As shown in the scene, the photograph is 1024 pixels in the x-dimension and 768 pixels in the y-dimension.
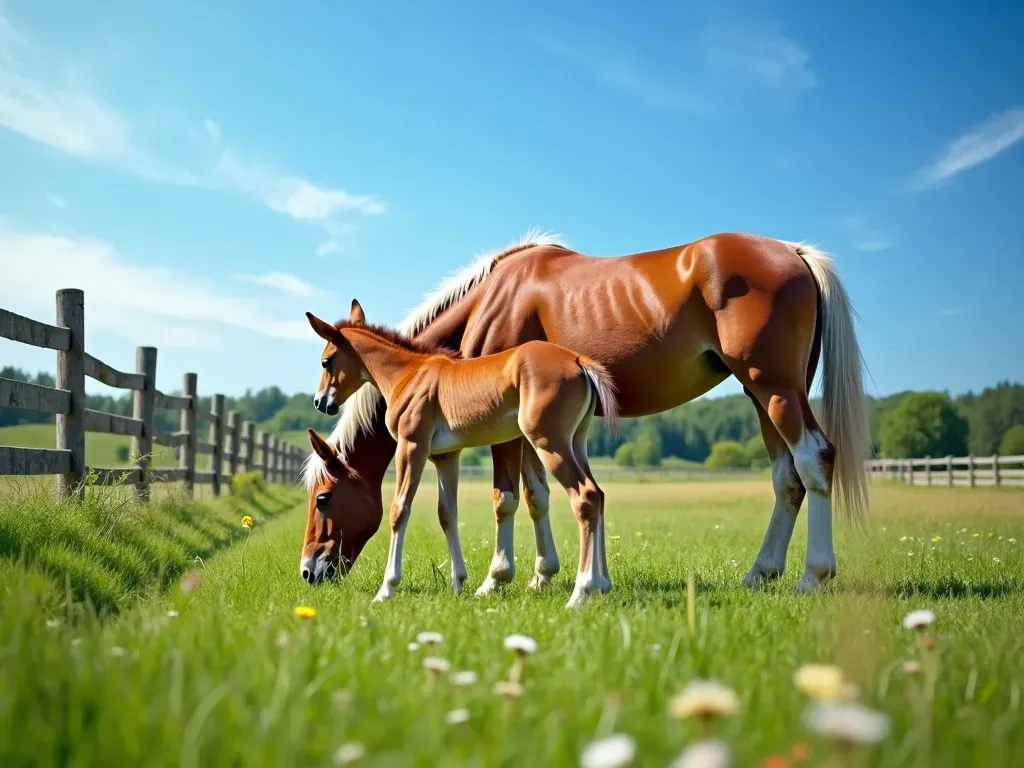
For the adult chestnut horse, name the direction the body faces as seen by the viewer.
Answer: to the viewer's left

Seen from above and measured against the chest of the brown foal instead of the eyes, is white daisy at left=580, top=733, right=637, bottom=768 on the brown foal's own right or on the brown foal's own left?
on the brown foal's own left

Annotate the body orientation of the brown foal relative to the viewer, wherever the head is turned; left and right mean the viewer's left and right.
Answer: facing to the left of the viewer

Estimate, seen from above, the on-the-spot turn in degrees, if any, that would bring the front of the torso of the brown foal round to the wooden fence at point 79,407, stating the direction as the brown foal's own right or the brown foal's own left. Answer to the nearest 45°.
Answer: approximately 45° to the brown foal's own right

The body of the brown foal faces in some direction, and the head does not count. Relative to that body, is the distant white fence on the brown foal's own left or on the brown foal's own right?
on the brown foal's own right

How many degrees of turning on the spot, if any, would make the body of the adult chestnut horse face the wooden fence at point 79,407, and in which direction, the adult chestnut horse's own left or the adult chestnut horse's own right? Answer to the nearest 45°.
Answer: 0° — it already faces it

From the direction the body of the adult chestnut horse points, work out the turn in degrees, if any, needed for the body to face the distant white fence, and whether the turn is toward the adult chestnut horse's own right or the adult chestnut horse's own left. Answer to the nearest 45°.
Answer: approximately 135° to the adult chestnut horse's own right
